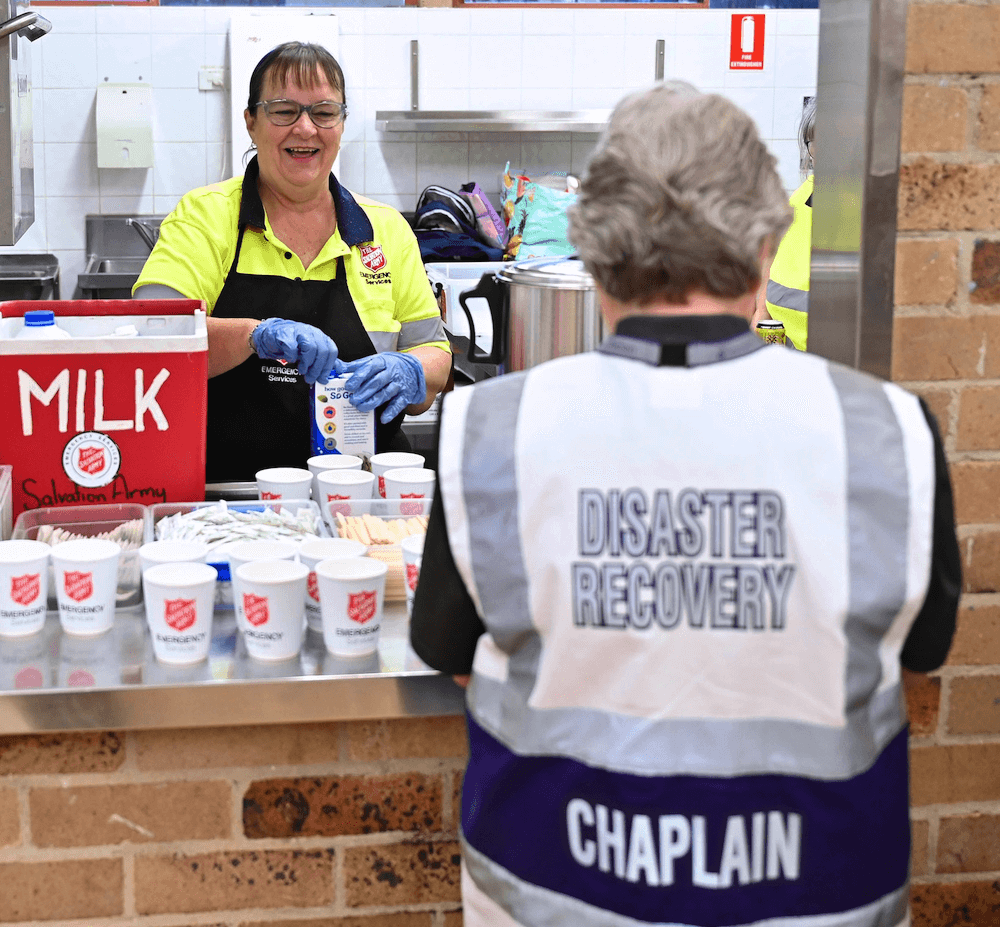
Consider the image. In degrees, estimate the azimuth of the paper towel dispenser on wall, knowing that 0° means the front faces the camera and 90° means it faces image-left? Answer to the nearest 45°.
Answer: approximately 0°

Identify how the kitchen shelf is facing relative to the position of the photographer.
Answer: facing the viewer

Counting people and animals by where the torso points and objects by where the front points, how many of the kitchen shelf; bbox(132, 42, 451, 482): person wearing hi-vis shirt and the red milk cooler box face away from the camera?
0

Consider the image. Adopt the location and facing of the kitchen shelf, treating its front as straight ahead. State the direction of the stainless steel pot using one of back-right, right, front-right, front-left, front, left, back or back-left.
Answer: front

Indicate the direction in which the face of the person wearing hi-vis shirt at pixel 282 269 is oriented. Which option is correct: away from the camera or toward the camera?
toward the camera

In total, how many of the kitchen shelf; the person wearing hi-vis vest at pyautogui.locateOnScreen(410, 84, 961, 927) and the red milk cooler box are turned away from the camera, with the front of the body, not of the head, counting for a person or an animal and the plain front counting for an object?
1

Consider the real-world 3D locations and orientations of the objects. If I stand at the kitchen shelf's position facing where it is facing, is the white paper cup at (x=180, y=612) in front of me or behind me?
in front

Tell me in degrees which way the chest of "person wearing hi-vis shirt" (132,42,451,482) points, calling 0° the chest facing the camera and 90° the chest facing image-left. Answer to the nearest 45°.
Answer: approximately 0°

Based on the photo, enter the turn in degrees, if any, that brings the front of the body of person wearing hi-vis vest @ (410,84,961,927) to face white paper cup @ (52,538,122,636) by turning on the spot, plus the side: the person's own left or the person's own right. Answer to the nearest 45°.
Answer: approximately 45° to the person's own left

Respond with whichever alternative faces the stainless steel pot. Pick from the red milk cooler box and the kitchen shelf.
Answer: the kitchen shelf

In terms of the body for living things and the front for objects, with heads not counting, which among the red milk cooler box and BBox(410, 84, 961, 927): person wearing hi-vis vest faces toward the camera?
the red milk cooler box

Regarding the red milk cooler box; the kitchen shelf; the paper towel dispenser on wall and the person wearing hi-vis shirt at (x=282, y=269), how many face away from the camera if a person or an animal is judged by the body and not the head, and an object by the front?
0

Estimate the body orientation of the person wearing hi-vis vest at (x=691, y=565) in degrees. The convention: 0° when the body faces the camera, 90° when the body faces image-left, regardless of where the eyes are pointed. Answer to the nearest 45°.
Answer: approximately 180°

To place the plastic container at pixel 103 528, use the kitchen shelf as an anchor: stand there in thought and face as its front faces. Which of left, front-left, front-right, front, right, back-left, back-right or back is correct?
front

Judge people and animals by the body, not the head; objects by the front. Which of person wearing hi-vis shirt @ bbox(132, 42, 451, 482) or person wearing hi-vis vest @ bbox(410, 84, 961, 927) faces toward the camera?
person wearing hi-vis shirt @ bbox(132, 42, 451, 482)
